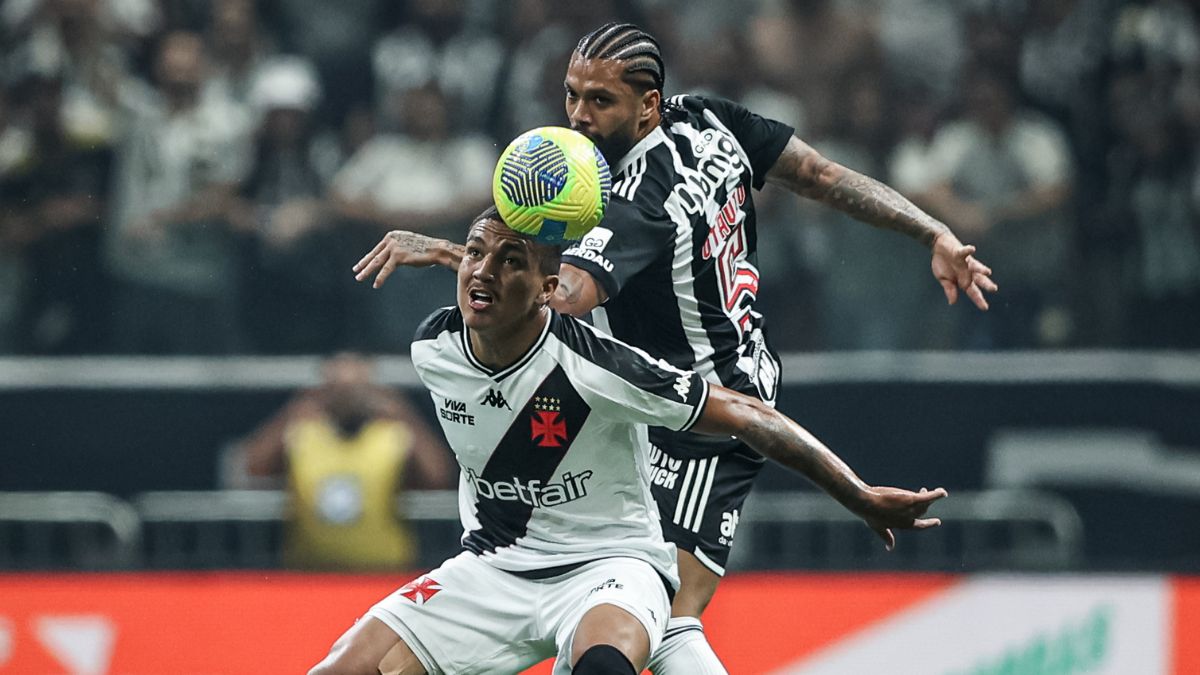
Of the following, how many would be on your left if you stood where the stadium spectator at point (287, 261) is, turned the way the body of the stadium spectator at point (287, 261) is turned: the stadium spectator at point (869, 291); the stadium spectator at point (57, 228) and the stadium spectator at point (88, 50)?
1

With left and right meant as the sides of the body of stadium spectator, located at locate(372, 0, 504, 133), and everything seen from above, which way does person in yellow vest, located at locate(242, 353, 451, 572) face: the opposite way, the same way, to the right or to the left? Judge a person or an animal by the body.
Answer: the same way

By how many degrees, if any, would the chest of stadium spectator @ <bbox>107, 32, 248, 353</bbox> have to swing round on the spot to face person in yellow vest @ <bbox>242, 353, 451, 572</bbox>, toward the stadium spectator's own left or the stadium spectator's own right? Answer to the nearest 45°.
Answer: approximately 45° to the stadium spectator's own left

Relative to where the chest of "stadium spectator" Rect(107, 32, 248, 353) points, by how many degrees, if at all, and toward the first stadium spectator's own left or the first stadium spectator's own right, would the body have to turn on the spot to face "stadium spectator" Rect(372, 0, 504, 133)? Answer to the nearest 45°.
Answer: approximately 90° to the first stadium spectator's own left

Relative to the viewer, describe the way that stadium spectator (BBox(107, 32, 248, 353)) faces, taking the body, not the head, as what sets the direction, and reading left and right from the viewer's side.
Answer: facing the viewer

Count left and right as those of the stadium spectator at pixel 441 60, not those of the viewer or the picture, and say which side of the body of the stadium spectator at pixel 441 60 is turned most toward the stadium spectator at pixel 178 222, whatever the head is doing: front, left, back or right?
right

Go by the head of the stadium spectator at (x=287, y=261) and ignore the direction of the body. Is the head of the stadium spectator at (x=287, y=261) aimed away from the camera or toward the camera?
toward the camera

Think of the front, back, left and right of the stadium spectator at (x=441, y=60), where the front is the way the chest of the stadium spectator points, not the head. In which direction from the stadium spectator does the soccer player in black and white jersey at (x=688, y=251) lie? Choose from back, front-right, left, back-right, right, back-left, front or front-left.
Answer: front

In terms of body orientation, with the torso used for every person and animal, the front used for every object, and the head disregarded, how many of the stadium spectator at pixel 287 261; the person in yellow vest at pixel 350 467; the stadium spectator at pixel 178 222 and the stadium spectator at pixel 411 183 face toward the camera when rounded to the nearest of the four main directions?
4

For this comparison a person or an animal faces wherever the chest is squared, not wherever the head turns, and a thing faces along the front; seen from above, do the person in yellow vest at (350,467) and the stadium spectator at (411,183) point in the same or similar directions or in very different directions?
same or similar directions

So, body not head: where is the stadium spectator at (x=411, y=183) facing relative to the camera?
toward the camera

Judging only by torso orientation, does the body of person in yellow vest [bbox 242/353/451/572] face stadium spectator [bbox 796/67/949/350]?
no

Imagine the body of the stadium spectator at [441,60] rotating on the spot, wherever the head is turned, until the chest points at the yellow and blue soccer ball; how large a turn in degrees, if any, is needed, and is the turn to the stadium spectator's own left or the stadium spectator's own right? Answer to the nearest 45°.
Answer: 0° — they already face it

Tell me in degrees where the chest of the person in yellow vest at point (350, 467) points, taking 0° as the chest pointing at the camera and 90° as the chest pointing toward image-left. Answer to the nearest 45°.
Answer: approximately 0°

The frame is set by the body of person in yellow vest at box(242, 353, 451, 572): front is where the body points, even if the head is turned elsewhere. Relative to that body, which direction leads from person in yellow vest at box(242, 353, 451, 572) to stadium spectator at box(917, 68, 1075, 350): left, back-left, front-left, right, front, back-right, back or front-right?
left

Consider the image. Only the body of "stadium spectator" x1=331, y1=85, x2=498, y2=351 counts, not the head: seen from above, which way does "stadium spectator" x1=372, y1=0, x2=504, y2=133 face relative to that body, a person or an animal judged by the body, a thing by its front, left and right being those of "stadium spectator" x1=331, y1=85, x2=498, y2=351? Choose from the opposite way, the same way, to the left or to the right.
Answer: the same way

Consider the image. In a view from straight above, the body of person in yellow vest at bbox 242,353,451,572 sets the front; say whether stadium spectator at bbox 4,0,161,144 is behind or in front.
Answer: behind

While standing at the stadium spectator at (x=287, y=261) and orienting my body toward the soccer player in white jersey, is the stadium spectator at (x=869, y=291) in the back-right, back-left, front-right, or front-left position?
front-left

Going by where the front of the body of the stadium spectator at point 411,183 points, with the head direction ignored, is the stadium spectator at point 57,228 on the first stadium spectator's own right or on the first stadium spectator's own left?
on the first stadium spectator's own right

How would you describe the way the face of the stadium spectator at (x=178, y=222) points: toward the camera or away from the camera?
toward the camera

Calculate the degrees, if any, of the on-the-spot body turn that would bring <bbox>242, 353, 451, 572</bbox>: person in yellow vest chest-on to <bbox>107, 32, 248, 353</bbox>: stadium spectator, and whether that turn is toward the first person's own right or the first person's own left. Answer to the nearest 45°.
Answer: approximately 135° to the first person's own right

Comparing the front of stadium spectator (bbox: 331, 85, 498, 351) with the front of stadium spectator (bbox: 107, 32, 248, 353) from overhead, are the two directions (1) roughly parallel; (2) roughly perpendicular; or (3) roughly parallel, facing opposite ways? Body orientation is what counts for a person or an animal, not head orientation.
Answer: roughly parallel
